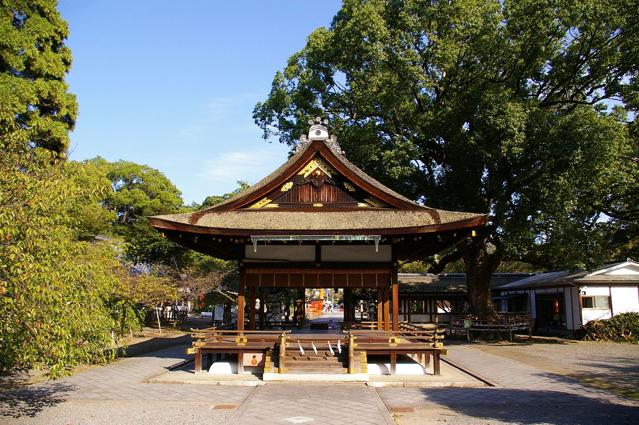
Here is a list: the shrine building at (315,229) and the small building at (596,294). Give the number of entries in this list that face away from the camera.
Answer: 0

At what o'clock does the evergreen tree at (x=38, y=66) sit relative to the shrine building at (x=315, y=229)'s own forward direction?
The evergreen tree is roughly at 4 o'clock from the shrine building.

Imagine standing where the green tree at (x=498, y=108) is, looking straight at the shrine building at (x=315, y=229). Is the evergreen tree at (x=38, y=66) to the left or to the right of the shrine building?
right

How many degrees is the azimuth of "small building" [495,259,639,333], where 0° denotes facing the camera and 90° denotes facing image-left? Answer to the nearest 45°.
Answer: approximately 45°

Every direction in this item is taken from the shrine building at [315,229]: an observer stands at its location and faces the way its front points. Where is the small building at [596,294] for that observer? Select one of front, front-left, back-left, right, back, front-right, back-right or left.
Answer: back-left

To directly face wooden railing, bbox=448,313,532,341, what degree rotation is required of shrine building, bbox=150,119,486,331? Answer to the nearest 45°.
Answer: approximately 135° to its left

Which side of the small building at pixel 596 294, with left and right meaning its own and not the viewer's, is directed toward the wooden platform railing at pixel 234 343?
front
